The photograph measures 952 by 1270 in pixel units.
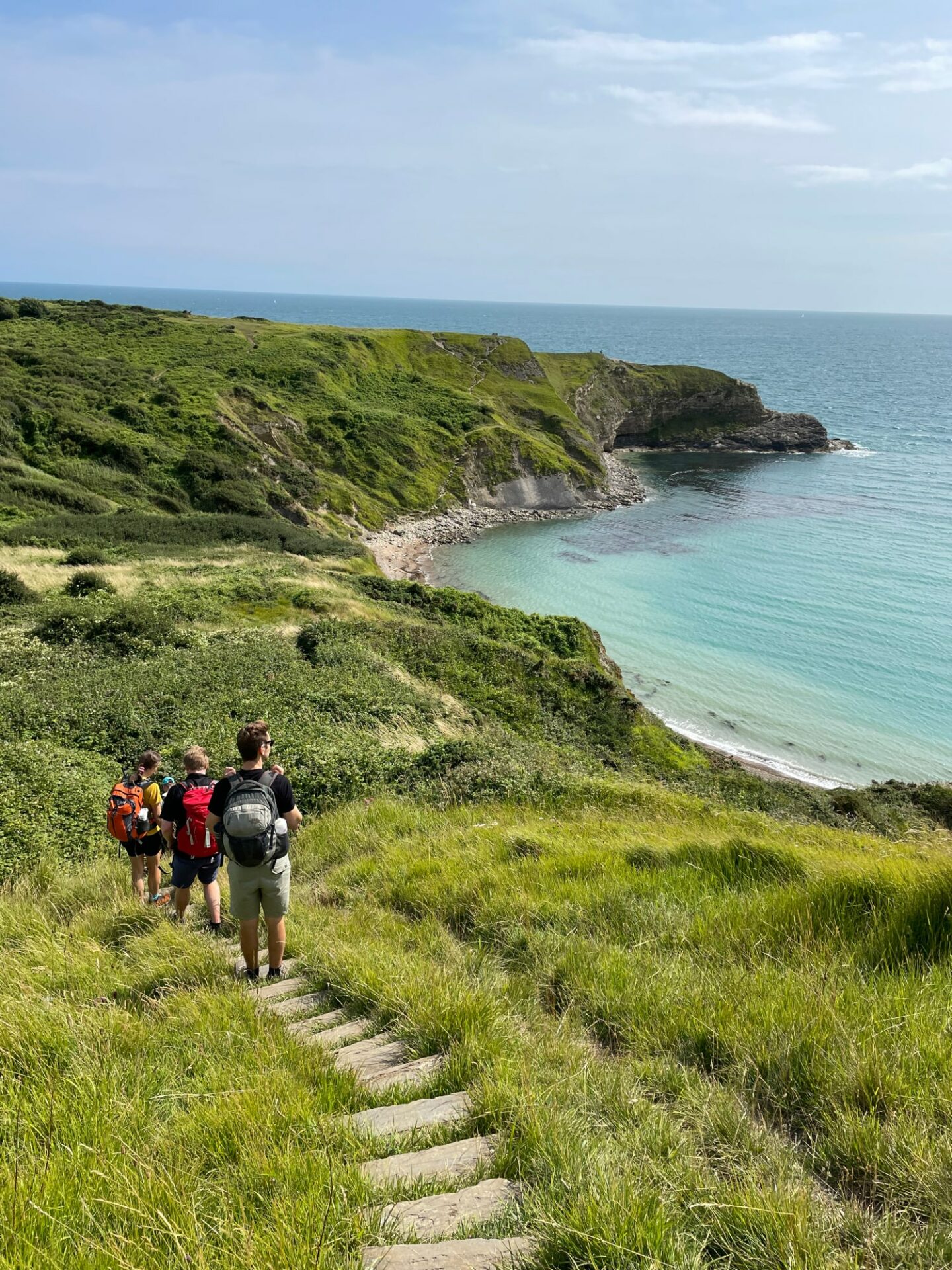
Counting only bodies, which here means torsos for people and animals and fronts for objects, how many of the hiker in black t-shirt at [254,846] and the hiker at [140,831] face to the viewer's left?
0

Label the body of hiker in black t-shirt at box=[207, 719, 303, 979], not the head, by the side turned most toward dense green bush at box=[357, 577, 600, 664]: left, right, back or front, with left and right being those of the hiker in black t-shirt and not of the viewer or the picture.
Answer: front

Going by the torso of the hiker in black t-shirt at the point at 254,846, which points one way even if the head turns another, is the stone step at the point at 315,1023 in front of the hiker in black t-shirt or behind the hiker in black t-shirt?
behind

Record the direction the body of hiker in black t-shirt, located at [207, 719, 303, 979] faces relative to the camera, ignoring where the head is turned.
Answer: away from the camera

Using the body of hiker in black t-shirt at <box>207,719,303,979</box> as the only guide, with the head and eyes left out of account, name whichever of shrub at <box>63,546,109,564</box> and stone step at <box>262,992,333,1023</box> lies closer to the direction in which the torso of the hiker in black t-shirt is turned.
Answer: the shrub

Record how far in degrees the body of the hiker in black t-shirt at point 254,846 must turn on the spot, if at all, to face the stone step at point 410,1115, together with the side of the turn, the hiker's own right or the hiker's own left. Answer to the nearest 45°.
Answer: approximately 180°

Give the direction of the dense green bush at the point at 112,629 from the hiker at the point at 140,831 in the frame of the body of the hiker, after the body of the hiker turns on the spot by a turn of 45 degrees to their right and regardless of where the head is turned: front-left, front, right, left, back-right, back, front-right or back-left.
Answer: left

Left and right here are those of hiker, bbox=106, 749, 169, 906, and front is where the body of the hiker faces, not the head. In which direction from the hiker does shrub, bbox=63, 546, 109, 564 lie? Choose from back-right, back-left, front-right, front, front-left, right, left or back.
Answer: front-left

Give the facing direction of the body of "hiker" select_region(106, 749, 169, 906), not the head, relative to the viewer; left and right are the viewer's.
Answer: facing away from the viewer and to the right of the viewer

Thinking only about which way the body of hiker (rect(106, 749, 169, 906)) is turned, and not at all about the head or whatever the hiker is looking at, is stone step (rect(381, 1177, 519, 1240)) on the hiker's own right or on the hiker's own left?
on the hiker's own right

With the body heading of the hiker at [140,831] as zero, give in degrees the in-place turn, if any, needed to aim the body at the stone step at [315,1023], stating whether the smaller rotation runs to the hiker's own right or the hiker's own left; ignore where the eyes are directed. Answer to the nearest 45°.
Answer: approximately 135° to the hiker's own right

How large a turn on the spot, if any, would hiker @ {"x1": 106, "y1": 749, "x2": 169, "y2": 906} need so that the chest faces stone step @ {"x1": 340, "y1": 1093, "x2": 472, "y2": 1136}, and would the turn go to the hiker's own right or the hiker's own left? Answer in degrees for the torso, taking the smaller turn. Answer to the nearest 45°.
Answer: approximately 135° to the hiker's own right
